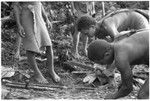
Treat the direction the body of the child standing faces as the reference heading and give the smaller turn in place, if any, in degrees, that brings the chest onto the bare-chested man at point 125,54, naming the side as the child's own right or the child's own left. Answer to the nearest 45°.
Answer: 0° — they already face them

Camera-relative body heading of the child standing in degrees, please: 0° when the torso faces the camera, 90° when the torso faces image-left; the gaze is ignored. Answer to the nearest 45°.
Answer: approximately 315°
